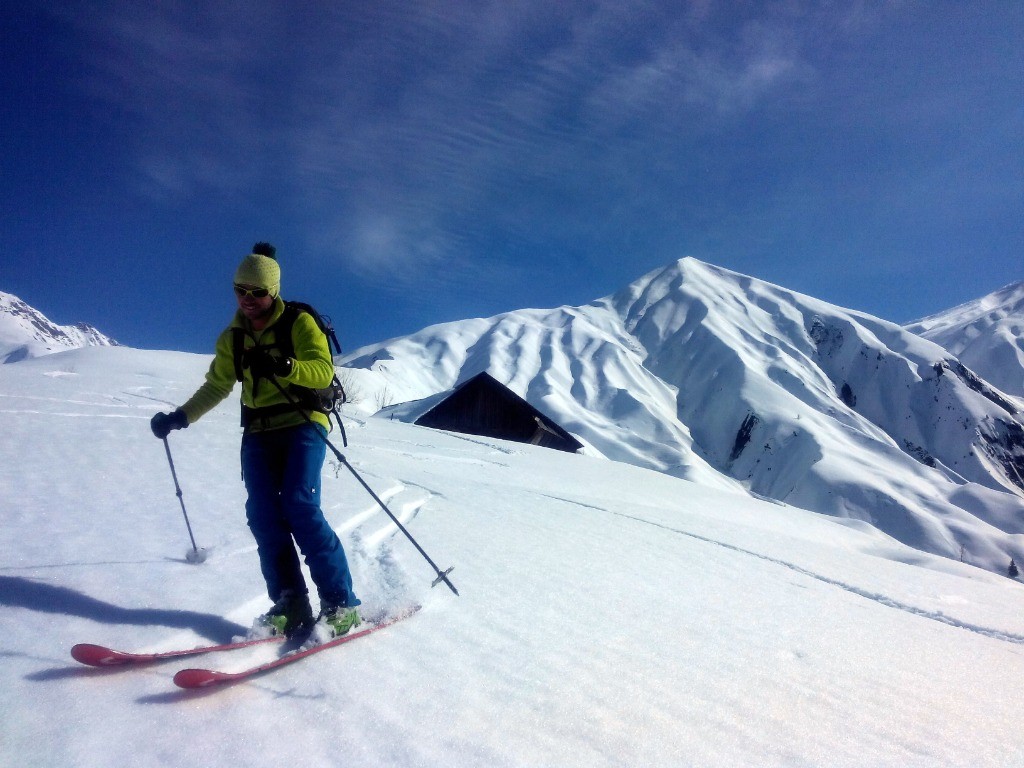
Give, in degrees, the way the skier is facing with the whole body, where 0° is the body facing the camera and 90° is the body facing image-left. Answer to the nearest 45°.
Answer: approximately 45°
